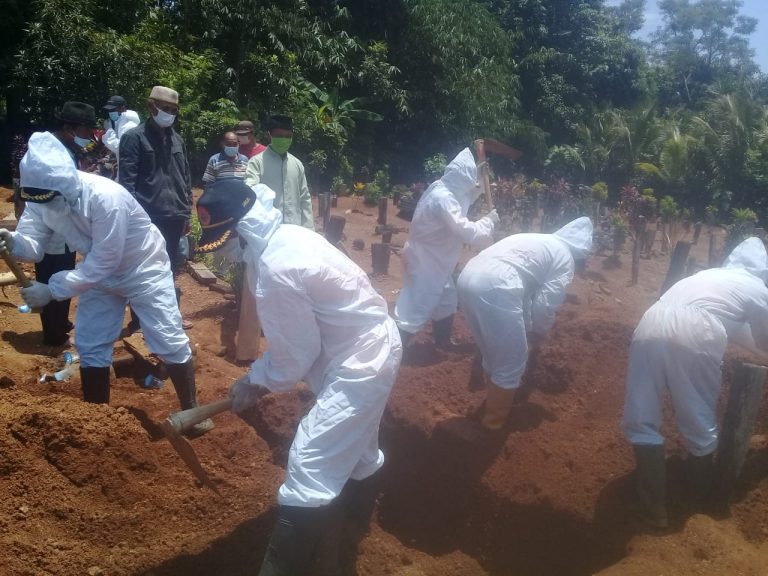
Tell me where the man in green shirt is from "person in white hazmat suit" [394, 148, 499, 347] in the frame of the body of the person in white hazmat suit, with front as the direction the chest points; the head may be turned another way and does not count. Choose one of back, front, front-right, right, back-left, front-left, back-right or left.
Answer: back

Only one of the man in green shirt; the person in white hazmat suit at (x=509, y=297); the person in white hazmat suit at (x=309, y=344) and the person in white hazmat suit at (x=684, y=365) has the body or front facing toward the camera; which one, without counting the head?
the man in green shirt

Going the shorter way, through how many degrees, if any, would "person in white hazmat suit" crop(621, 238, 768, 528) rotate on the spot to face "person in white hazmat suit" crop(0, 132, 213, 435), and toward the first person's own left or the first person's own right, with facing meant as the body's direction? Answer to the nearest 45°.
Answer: approximately 180°

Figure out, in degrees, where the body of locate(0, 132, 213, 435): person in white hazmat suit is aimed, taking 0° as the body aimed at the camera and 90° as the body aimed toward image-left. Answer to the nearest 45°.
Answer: approximately 45°

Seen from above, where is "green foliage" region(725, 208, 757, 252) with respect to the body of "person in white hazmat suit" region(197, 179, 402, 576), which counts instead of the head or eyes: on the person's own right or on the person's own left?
on the person's own right

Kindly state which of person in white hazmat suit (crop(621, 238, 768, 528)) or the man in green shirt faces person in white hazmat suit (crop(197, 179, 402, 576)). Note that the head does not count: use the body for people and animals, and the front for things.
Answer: the man in green shirt

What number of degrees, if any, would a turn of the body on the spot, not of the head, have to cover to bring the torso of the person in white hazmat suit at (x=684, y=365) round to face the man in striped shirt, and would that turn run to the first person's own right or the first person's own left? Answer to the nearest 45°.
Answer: approximately 135° to the first person's own left

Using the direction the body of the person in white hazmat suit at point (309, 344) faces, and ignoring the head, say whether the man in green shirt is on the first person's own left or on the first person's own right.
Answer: on the first person's own right

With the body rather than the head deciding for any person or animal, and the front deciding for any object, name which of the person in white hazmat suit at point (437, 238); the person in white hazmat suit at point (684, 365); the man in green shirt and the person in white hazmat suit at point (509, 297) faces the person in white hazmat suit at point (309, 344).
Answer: the man in green shirt

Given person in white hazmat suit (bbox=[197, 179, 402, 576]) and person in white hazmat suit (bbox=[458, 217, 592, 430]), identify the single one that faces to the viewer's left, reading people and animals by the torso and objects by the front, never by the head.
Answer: person in white hazmat suit (bbox=[197, 179, 402, 576])

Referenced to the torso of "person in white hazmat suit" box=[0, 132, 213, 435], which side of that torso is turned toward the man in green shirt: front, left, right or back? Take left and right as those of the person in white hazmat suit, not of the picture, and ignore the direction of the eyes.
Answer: back

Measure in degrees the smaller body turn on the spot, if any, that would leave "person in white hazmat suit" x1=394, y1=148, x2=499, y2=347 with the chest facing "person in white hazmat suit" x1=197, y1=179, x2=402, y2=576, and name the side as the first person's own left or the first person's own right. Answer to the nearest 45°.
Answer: approximately 90° to the first person's own right
